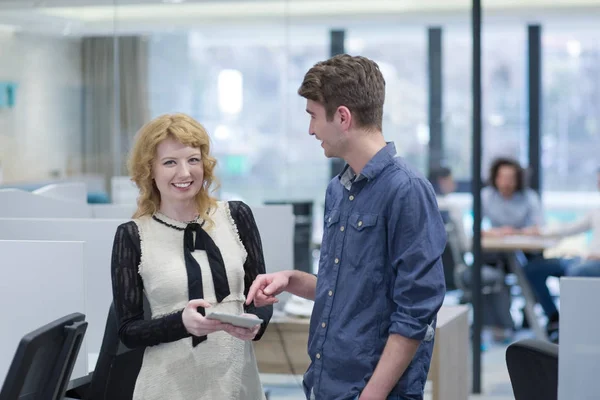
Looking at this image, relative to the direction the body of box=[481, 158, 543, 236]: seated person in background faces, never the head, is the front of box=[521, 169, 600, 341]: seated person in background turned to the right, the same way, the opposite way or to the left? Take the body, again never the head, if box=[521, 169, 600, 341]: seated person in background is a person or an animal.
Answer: to the right

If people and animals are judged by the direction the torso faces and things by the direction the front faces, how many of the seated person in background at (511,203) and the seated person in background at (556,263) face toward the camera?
1

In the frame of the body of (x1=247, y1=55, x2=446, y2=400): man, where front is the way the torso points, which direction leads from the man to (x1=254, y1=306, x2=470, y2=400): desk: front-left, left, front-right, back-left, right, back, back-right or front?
back-right

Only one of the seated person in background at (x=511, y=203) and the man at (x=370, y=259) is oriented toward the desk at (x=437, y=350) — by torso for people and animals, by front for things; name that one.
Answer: the seated person in background

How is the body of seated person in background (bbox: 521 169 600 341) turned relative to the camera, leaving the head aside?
to the viewer's left

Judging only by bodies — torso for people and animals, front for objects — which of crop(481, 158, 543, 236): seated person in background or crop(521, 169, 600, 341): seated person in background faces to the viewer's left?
crop(521, 169, 600, 341): seated person in background

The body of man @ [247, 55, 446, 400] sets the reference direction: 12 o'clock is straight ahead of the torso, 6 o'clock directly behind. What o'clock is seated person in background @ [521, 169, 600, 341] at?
The seated person in background is roughly at 5 o'clock from the man.
